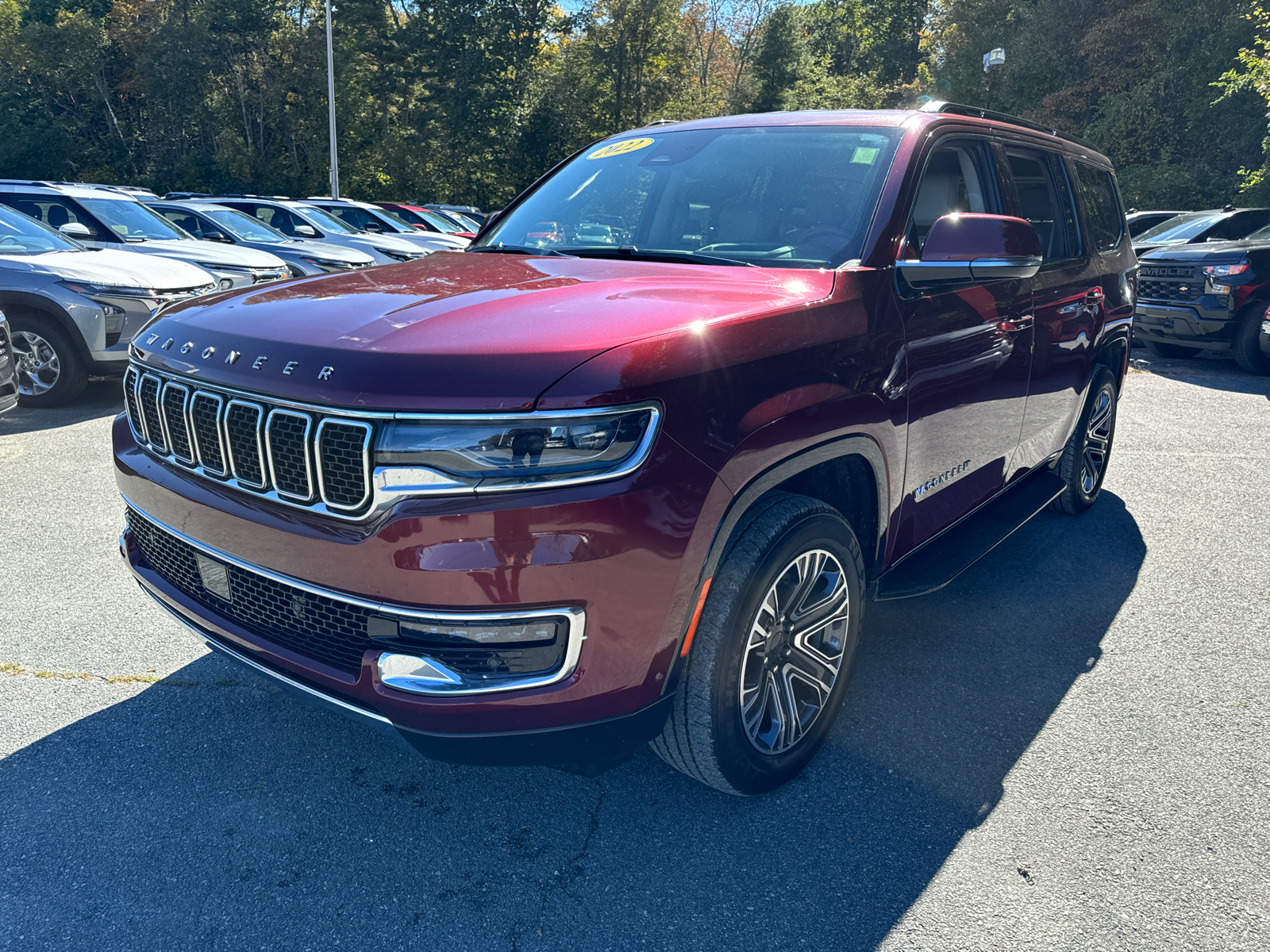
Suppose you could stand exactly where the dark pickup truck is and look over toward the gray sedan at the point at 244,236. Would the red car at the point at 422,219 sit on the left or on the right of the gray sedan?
right

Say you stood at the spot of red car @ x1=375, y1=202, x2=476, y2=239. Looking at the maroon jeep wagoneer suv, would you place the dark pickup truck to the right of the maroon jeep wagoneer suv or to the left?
left

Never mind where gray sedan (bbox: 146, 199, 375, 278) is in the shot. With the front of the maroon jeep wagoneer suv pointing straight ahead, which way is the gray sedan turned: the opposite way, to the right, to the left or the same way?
to the left

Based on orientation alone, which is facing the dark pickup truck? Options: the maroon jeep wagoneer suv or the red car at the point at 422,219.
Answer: the red car

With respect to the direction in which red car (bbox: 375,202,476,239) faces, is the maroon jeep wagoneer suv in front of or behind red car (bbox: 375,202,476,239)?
in front

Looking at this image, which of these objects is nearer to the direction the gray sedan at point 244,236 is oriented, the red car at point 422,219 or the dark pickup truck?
the dark pickup truck

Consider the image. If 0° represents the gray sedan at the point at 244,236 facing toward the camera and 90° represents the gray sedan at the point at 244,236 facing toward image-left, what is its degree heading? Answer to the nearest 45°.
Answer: approximately 315°

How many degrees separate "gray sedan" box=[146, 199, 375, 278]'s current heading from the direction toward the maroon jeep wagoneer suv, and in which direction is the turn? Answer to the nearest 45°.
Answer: approximately 45° to its right

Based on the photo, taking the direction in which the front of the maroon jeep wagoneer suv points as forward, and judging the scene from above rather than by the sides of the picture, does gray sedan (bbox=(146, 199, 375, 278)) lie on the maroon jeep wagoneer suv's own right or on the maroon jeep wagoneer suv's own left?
on the maroon jeep wagoneer suv's own right

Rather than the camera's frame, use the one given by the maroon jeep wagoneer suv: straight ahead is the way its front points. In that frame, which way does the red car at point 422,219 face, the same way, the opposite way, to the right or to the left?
to the left

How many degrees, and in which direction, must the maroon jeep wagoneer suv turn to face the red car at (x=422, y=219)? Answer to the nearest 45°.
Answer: approximately 135° to its right

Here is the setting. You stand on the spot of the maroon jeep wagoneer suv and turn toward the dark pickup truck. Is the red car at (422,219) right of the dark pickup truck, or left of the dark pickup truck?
left

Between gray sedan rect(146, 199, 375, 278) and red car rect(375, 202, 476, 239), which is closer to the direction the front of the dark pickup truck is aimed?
the gray sedan

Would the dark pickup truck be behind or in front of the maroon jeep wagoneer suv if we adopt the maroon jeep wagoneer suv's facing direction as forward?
behind

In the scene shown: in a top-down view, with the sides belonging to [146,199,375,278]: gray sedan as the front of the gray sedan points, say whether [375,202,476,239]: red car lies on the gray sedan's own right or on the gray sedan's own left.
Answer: on the gray sedan's own left
